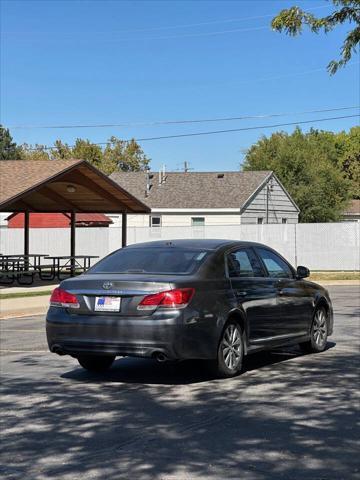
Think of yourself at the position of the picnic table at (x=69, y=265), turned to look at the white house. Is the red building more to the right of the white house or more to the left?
left

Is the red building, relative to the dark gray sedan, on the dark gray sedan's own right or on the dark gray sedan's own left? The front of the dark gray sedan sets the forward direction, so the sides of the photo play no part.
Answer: on the dark gray sedan's own left

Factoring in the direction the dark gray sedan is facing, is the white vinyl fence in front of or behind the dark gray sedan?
in front

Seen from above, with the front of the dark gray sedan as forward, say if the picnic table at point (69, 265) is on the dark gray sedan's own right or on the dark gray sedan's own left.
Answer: on the dark gray sedan's own left

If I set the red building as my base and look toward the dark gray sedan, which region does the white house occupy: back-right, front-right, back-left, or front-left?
front-left

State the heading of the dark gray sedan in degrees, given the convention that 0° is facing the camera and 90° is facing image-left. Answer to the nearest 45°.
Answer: approximately 225°

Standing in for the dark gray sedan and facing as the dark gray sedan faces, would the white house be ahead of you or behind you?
ahead

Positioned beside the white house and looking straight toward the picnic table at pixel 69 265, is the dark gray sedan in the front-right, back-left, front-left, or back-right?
front-left
